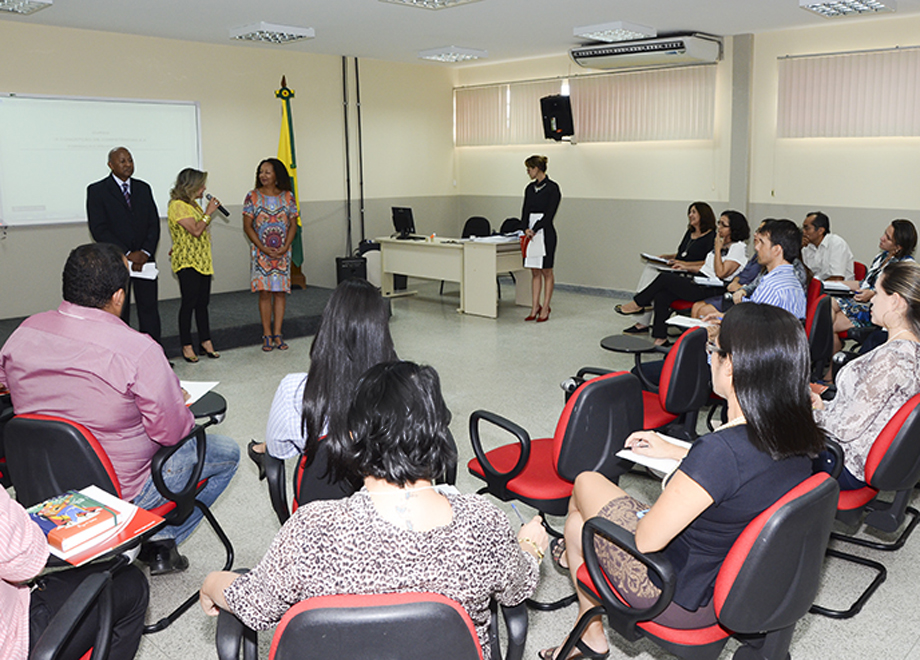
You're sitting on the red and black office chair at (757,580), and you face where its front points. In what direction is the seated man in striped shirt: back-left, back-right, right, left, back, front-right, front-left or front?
front-right

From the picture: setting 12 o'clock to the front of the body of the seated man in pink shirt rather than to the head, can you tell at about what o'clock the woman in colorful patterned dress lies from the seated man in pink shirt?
The woman in colorful patterned dress is roughly at 11 o'clock from the seated man in pink shirt.

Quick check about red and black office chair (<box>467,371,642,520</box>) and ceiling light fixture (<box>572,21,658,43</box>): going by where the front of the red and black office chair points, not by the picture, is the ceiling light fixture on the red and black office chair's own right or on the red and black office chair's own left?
on the red and black office chair's own right

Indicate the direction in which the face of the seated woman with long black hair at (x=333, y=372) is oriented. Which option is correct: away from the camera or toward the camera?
away from the camera

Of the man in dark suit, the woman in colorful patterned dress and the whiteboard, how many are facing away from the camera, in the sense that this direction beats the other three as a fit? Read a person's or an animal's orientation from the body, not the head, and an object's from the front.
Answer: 0

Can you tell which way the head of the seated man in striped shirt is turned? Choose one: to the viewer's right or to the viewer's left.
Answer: to the viewer's left

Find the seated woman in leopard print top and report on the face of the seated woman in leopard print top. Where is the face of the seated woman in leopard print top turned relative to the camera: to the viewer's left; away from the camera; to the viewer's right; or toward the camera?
away from the camera

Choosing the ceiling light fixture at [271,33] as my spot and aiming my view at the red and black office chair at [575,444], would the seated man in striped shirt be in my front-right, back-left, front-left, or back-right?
front-left

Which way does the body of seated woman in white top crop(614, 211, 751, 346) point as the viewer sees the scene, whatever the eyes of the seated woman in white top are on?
to the viewer's left

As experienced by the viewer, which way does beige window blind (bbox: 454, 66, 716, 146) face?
facing the viewer and to the left of the viewer

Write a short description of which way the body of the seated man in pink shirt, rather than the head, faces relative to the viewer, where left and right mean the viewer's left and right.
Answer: facing away from the viewer and to the right of the viewer

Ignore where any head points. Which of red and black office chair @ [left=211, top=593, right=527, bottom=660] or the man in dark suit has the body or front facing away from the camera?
the red and black office chair

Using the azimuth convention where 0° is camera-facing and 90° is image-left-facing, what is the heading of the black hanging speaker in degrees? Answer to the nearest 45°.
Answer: approximately 45°

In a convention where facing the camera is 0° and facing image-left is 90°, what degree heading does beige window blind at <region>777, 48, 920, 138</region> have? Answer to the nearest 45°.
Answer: approximately 45°

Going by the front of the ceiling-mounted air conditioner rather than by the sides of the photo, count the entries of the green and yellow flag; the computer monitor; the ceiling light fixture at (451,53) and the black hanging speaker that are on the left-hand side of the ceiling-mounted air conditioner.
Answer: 0

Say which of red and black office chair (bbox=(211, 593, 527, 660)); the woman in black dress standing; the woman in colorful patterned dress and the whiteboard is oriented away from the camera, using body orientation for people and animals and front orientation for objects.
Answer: the red and black office chair

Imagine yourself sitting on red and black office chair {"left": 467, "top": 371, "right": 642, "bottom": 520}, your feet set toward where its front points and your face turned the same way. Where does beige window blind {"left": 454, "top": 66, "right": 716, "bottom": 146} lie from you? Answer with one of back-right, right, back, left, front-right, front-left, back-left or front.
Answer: front-right

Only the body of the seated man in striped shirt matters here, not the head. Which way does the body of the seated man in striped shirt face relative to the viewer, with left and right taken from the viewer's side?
facing to the left of the viewer
